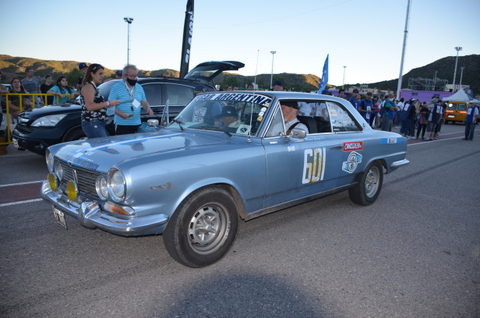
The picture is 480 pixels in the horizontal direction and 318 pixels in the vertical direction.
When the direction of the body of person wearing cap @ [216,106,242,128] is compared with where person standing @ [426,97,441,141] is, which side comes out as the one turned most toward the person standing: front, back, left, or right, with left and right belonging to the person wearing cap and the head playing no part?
back

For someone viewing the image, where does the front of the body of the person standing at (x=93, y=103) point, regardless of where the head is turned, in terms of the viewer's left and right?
facing to the right of the viewer

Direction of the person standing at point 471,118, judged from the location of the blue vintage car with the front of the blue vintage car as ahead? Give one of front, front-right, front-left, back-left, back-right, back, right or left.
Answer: back

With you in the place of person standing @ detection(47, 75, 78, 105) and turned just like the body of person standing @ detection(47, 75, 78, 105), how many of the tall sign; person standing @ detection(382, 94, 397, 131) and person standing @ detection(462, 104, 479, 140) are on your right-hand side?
0

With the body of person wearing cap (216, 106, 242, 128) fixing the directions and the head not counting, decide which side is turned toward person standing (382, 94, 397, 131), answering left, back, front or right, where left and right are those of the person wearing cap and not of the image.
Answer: back

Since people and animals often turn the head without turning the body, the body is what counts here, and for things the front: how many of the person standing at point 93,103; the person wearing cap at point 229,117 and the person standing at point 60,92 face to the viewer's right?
1

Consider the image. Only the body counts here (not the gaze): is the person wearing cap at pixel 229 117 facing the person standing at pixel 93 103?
no

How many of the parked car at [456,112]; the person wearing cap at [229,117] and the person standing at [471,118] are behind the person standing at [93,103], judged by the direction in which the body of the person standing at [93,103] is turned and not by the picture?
0

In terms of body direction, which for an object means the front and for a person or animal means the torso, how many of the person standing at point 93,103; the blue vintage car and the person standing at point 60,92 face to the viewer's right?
1

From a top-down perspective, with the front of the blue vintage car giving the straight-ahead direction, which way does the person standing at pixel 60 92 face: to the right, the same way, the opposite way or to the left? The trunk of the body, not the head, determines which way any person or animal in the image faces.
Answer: to the left

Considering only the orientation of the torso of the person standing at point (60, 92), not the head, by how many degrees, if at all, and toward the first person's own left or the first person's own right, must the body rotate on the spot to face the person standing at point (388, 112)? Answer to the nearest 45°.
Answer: approximately 90° to the first person's own left

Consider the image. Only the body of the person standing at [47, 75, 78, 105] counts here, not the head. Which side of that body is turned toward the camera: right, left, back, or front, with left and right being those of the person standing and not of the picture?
front

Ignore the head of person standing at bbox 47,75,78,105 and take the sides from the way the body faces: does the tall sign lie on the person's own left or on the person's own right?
on the person's own left

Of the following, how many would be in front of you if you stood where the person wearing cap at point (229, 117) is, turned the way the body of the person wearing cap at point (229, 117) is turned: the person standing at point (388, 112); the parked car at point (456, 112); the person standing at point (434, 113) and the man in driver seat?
0

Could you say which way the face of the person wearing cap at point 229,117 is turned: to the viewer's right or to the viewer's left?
to the viewer's left

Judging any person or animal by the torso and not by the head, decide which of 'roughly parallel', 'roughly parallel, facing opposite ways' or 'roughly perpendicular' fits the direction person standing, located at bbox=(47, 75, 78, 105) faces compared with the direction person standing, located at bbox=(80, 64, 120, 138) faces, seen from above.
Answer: roughly perpendicular

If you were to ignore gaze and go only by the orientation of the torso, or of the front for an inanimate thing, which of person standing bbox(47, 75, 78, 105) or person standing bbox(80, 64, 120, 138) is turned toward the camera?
person standing bbox(47, 75, 78, 105)
